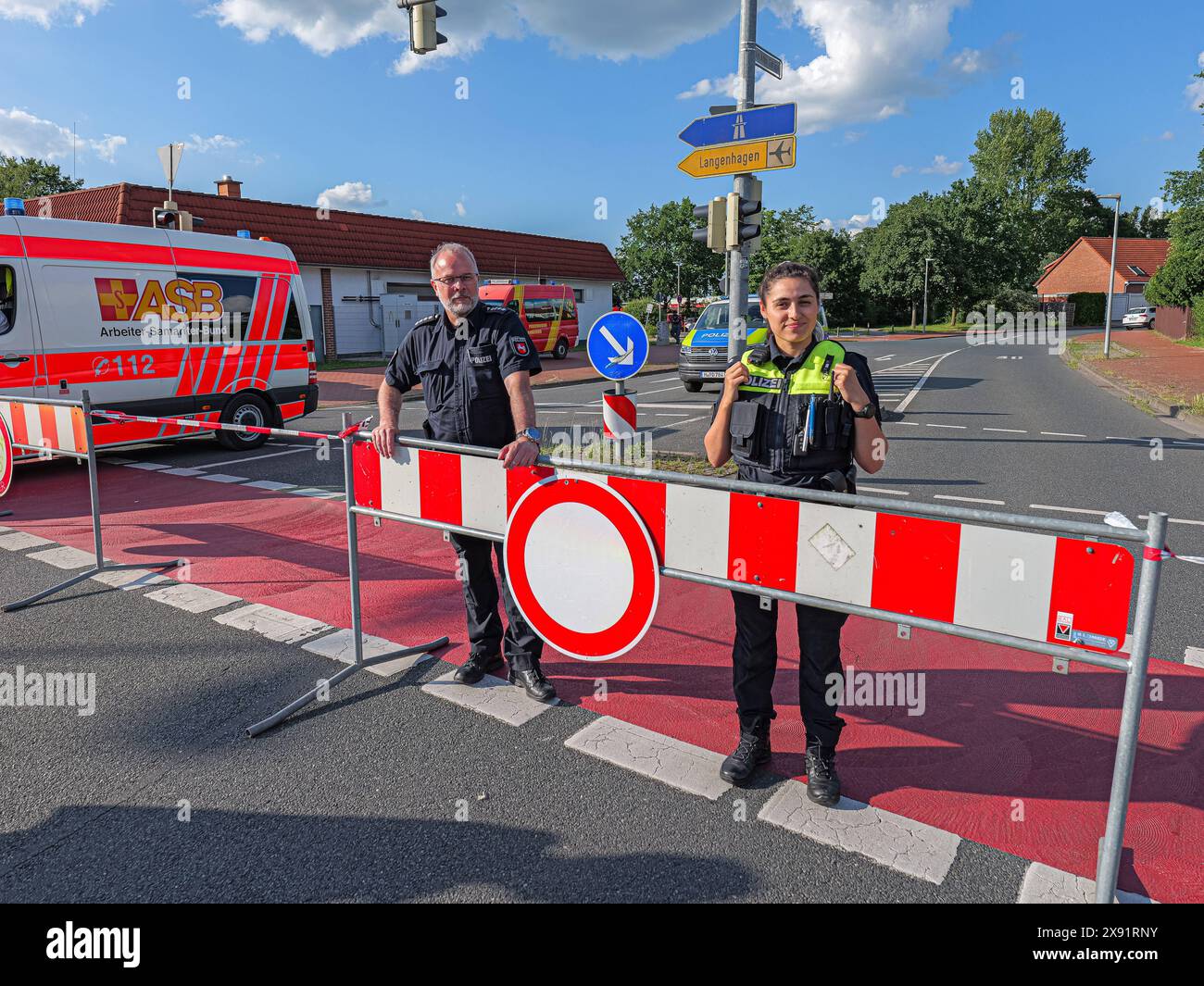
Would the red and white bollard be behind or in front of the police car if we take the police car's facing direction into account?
in front

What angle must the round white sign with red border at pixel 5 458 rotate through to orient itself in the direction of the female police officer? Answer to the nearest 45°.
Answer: approximately 45° to its left

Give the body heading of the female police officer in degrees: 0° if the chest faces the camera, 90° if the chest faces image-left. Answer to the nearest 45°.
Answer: approximately 0°

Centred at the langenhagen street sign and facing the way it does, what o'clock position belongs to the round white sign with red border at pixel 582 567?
The round white sign with red border is roughly at 12 o'clock from the langenhagen street sign.

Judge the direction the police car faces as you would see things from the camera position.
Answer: facing the viewer and to the left of the viewer

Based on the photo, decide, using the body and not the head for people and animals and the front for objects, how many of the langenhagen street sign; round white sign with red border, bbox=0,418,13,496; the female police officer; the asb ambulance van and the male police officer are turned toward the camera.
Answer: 4
